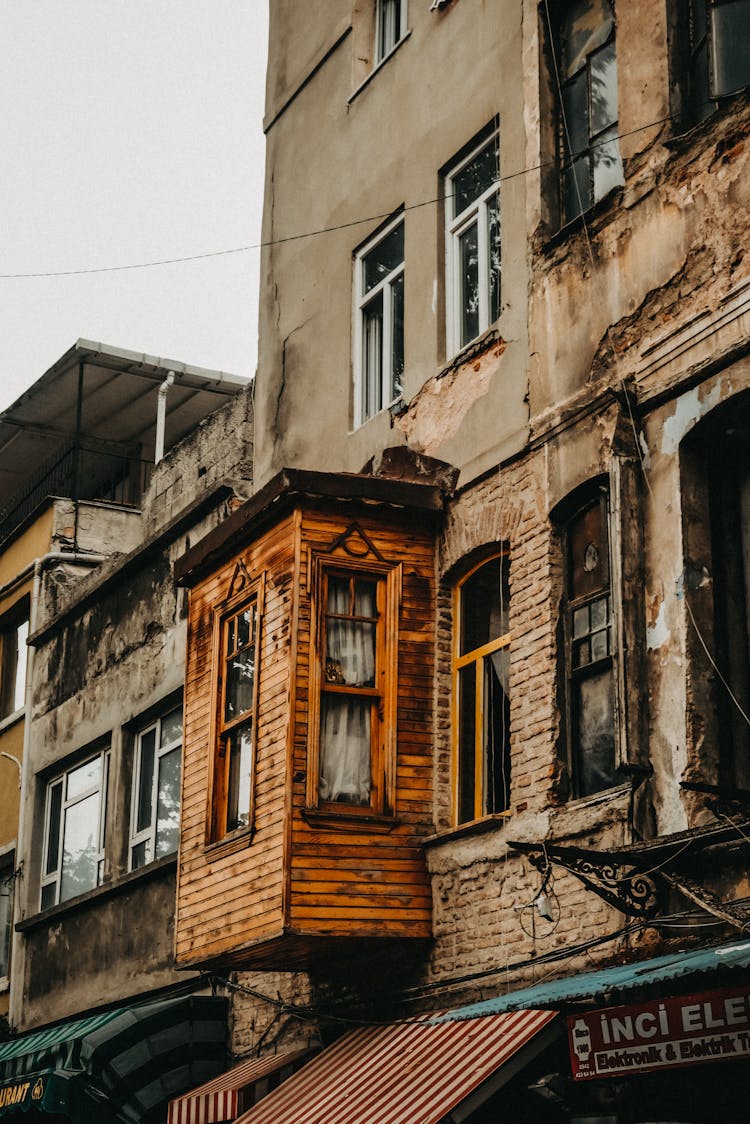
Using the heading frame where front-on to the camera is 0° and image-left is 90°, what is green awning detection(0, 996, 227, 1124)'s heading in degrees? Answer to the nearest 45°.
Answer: approximately 45°

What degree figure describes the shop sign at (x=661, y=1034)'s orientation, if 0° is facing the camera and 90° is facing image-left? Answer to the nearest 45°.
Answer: approximately 45°

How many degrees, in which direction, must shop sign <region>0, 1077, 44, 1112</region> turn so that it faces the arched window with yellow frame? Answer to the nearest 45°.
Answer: approximately 90° to its left

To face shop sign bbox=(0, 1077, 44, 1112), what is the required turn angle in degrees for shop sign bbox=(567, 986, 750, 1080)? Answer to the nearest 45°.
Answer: approximately 90° to its right

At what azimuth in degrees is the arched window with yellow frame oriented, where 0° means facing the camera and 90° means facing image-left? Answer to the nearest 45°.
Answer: approximately 45°

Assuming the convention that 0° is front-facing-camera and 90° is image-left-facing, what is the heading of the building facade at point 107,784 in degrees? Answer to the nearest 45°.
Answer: approximately 45°

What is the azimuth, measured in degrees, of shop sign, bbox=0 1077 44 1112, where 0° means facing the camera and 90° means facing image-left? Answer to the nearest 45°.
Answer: approximately 45°

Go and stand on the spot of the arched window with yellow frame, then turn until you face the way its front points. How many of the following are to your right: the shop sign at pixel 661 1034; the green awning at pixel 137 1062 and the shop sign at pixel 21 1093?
2

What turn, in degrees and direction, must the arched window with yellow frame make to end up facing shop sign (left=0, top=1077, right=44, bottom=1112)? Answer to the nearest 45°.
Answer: approximately 90° to its right

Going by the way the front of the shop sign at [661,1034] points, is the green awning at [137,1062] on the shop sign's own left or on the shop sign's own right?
on the shop sign's own right
